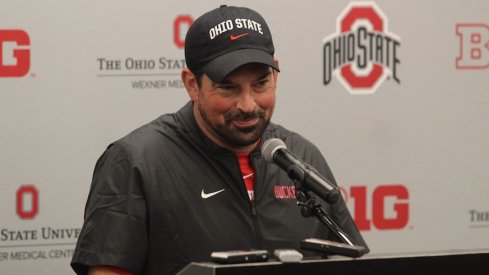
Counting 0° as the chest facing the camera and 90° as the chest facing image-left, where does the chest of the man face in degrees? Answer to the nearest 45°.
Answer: approximately 315°

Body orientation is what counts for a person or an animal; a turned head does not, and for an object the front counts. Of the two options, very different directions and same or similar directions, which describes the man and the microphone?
very different directions

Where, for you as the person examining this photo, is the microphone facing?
facing away from the viewer and to the left of the viewer

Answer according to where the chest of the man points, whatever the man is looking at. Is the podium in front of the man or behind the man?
in front

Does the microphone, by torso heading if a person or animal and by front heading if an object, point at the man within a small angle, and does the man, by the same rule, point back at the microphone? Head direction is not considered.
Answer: yes
